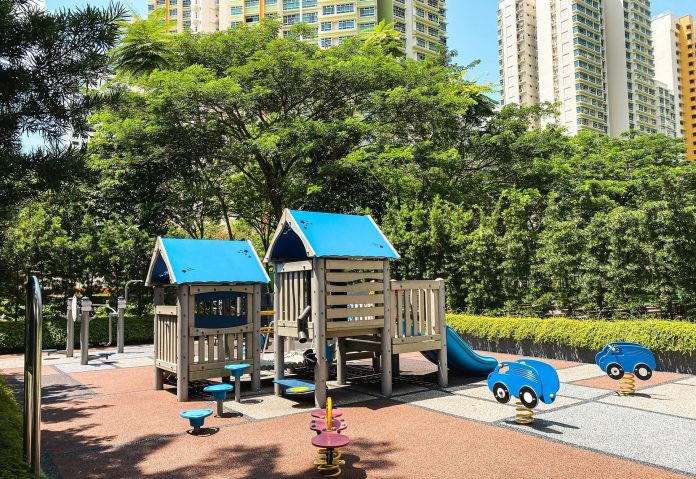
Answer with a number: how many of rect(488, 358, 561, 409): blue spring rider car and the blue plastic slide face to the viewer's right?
1

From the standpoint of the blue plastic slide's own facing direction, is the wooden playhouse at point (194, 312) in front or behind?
behind

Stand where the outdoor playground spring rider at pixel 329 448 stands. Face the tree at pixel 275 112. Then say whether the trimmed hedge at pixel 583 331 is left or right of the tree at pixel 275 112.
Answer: right

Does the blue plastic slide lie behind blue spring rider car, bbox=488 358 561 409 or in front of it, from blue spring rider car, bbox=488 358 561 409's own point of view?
in front

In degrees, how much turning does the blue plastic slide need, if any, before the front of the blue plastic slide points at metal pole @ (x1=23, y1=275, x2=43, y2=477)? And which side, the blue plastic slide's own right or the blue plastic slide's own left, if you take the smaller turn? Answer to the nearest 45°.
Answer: approximately 90° to the blue plastic slide's own right

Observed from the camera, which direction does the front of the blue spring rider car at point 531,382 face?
facing away from the viewer and to the left of the viewer

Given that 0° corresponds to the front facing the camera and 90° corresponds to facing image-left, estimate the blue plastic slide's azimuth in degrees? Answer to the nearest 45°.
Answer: approximately 270°

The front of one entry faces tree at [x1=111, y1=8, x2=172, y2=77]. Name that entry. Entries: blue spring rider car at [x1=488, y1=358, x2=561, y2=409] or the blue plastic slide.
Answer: the blue spring rider car

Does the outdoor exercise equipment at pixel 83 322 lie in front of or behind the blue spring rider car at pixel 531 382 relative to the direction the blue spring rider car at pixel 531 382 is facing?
in front

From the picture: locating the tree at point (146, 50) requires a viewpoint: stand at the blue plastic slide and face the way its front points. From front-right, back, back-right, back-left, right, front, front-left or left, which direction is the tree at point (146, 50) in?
back-left

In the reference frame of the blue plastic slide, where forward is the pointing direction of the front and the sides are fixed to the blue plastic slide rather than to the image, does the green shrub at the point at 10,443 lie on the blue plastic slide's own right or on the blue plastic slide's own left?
on the blue plastic slide's own right

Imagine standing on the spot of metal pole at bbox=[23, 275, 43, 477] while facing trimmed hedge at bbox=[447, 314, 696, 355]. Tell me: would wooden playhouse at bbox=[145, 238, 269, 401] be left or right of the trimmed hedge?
left
